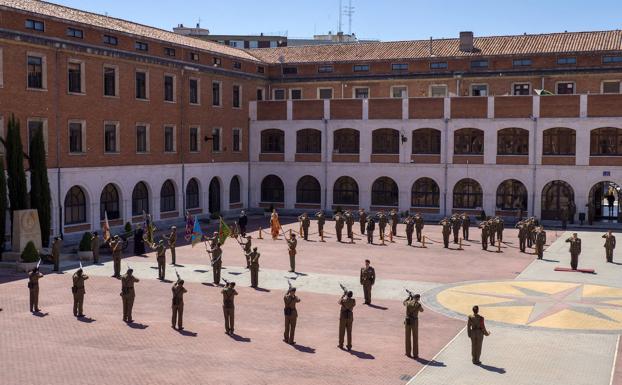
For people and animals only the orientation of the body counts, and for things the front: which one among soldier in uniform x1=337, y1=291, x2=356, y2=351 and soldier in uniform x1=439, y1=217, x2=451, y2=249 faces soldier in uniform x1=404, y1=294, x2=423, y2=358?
soldier in uniform x1=439, y1=217, x2=451, y2=249

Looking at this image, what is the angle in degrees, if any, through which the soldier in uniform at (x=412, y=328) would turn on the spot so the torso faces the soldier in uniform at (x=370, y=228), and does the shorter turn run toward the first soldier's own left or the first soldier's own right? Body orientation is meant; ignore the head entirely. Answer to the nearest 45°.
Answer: approximately 45° to the first soldier's own right

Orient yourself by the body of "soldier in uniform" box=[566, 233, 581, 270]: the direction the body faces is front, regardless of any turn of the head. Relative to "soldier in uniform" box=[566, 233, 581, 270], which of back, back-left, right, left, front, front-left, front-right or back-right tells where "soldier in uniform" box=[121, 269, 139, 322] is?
front-right

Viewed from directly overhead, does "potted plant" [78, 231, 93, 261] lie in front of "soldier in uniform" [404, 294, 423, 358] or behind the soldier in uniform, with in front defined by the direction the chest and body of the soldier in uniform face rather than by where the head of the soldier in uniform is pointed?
in front

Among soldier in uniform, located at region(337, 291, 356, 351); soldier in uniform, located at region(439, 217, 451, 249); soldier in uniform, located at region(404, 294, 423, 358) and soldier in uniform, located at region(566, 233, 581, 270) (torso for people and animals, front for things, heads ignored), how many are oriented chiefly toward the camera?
2

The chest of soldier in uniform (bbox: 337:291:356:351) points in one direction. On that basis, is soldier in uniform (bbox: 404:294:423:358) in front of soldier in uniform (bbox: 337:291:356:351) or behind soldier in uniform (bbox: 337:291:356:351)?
behind

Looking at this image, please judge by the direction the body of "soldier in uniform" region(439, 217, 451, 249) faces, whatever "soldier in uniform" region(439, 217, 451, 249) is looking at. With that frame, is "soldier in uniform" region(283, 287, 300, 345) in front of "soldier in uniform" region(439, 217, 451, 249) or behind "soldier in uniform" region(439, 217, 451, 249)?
in front

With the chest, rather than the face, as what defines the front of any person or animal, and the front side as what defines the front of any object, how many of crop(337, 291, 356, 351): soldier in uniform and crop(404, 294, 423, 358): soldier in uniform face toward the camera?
0

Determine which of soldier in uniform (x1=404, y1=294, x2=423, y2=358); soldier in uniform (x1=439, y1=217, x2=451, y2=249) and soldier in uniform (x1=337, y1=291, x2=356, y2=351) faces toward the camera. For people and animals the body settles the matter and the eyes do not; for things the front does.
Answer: soldier in uniform (x1=439, y1=217, x2=451, y2=249)

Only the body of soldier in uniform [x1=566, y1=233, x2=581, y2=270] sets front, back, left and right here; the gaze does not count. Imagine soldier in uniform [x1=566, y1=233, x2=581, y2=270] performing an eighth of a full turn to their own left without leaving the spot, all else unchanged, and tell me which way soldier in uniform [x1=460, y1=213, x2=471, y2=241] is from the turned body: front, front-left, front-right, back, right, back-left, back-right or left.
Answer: back

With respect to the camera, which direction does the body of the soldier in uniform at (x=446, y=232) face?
toward the camera

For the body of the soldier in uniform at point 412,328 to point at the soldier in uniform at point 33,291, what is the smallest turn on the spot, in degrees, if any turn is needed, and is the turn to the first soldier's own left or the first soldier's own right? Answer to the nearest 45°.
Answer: approximately 45° to the first soldier's own left

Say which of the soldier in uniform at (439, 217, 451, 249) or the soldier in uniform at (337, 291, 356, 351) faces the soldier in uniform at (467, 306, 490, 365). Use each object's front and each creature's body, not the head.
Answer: the soldier in uniform at (439, 217, 451, 249)
